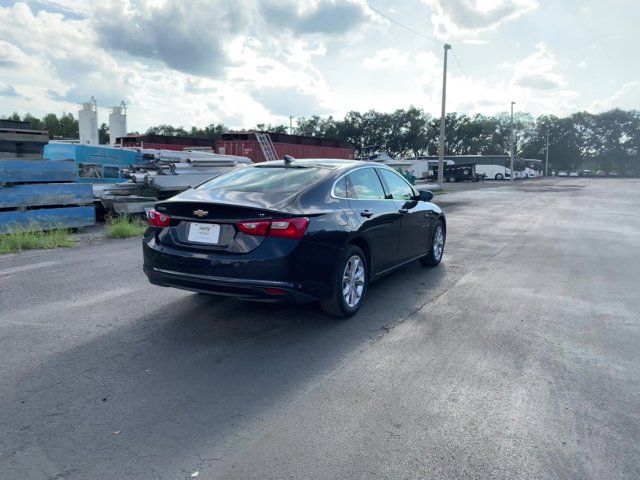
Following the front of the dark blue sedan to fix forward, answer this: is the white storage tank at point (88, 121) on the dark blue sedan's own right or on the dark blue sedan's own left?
on the dark blue sedan's own left

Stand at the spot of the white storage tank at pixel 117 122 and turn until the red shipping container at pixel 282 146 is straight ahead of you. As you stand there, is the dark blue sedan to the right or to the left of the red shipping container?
right

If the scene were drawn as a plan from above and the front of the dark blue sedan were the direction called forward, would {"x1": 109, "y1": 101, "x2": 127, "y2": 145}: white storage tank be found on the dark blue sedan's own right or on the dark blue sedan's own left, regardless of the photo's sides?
on the dark blue sedan's own left

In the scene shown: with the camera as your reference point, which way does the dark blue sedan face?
facing away from the viewer and to the right of the viewer

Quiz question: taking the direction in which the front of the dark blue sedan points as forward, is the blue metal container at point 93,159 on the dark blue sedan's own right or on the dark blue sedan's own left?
on the dark blue sedan's own left

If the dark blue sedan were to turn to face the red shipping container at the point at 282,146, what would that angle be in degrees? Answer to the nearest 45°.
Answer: approximately 45° to its left
